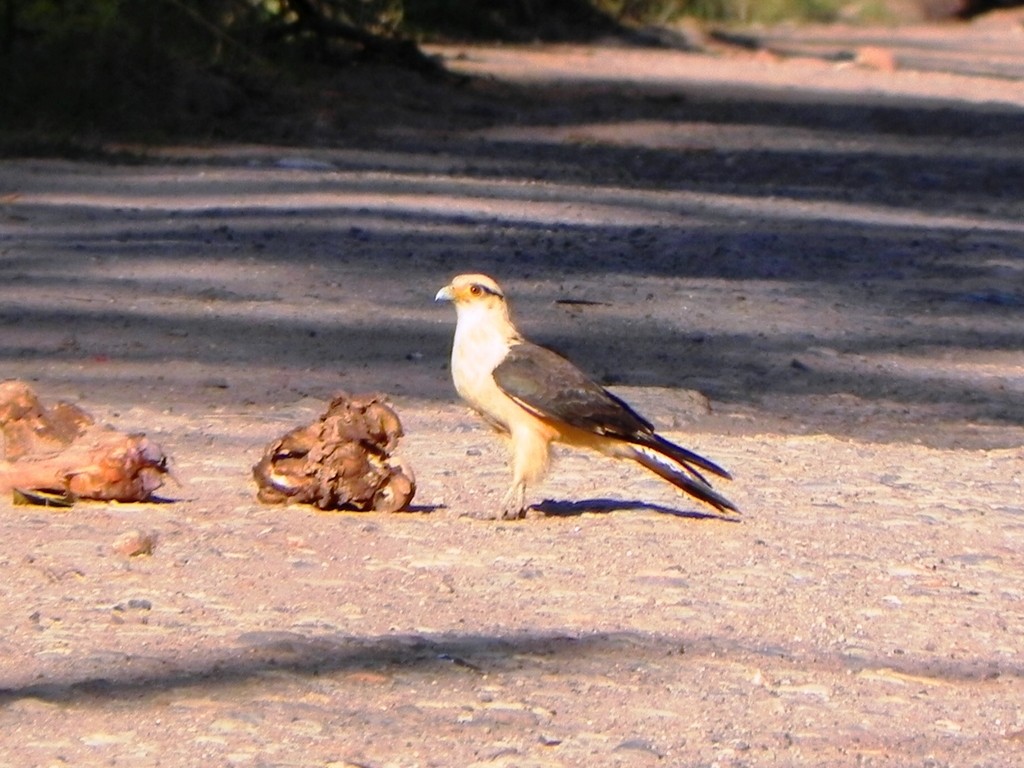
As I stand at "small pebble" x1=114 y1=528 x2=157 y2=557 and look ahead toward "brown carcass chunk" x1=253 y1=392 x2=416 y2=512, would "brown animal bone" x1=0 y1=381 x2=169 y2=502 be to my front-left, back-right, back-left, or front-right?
front-left

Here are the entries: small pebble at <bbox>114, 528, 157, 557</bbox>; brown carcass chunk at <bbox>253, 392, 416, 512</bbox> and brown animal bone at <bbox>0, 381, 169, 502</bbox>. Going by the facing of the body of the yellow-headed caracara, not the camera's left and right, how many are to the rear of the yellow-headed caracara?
0

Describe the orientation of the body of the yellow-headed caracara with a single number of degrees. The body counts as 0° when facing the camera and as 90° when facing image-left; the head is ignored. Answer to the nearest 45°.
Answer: approximately 90°

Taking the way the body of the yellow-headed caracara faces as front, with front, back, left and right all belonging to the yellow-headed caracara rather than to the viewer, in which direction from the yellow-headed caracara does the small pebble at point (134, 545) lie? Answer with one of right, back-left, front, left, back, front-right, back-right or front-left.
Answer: front-left

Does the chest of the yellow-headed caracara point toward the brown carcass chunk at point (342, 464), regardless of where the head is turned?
yes

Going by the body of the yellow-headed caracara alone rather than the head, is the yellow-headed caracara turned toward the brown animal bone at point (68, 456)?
yes

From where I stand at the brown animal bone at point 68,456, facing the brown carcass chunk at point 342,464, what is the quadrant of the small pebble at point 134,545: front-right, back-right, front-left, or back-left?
front-right
